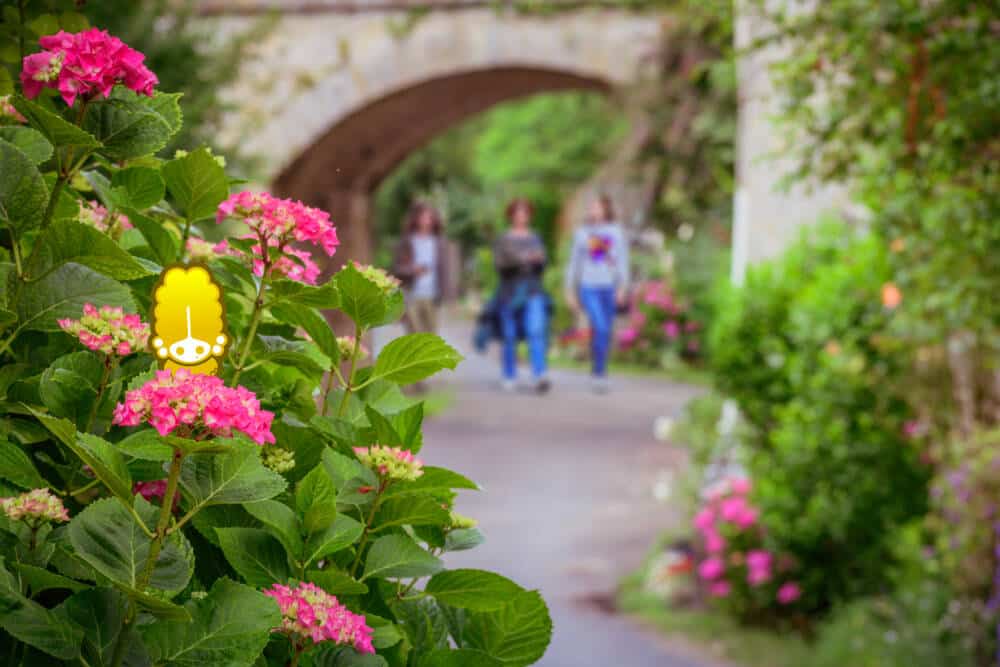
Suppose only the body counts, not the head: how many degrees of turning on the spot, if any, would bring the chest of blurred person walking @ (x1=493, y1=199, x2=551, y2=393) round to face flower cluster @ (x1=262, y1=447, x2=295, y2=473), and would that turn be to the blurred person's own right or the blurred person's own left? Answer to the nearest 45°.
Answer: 0° — they already face it

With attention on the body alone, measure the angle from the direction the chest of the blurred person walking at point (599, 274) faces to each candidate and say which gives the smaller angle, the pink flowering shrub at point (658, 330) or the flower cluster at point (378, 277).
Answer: the flower cluster

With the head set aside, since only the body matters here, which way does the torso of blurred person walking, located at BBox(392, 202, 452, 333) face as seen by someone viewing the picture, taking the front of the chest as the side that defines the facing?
toward the camera

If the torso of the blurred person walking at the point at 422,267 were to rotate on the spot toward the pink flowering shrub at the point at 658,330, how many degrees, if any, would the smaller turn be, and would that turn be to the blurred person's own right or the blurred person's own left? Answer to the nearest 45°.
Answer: approximately 135° to the blurred person's own left

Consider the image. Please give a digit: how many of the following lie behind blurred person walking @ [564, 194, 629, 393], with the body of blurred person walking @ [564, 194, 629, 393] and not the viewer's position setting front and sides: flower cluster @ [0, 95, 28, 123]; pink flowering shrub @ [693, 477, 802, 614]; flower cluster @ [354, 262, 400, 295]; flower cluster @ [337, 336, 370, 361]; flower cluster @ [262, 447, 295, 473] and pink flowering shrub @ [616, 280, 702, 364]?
1

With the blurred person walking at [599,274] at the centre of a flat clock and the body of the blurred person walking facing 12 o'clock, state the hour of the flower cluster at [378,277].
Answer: The flower cluster is roughly at 12 o'clock from the blurred person walking.

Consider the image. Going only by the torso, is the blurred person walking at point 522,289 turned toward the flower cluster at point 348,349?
yes

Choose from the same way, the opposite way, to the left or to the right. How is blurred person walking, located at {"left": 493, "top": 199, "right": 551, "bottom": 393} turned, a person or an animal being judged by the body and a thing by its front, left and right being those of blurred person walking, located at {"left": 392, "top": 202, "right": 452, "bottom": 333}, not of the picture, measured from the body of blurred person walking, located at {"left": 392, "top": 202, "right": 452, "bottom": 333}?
the same way

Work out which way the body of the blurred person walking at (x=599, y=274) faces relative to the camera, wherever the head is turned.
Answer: toward the camera

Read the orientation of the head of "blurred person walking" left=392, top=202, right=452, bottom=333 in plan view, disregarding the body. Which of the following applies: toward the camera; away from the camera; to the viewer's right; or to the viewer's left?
toward the camera

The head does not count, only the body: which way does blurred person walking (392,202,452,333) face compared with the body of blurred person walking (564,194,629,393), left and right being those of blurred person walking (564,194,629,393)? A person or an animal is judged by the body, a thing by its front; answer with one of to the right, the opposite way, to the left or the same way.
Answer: the same way

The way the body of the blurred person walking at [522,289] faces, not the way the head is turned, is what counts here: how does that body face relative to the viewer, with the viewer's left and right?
facing the viewer

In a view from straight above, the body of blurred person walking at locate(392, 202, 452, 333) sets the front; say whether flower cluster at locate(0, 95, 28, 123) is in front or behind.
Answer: in front

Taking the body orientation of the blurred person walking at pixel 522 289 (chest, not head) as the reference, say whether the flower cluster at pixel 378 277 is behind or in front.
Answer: in front

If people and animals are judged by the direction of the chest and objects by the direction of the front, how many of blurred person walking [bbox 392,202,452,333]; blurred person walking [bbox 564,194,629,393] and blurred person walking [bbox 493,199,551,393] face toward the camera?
3

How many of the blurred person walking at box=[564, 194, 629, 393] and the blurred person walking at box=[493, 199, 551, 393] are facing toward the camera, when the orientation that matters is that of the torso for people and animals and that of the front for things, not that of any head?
2

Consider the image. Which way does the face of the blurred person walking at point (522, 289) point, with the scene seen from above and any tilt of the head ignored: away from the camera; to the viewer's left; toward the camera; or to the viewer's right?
toward the camera

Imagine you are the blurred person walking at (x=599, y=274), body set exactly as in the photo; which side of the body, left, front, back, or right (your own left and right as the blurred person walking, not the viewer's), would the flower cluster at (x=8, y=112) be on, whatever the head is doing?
front
